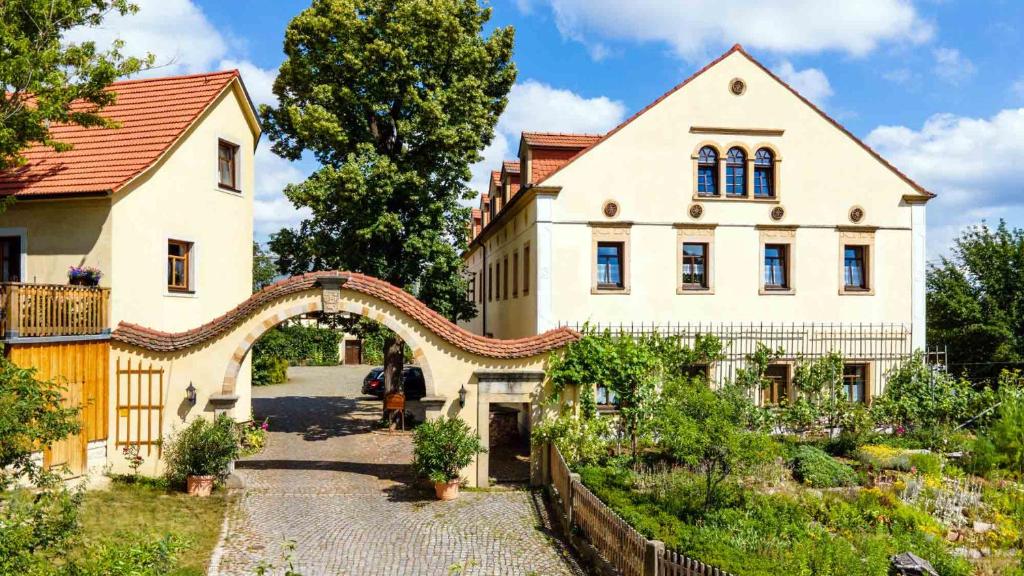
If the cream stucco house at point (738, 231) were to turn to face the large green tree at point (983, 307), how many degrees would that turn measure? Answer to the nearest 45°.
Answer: approximately 135° to its left

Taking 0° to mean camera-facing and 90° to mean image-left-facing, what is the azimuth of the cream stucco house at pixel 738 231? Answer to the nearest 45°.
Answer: approximately 0°

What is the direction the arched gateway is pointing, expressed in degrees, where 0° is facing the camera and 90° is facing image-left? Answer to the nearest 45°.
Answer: approximately 0°

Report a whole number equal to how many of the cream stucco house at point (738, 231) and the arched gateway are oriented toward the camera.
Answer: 2

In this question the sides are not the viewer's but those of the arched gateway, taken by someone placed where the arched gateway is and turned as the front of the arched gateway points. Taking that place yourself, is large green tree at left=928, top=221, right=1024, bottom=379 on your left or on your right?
on your left

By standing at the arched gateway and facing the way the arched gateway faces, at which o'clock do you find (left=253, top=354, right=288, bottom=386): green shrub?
The green shrub is roughly at 6 o'clock from the arched gateway.

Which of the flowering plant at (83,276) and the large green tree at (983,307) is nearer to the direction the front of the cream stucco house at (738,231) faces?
the flowering plant

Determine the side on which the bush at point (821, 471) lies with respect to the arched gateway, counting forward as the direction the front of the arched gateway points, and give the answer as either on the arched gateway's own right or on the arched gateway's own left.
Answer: on the arched gateway's own left

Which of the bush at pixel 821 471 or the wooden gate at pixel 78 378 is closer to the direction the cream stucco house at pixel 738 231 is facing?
the bush

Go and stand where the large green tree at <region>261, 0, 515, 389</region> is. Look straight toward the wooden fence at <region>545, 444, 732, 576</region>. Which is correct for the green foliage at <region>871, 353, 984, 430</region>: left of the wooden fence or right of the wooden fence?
left
